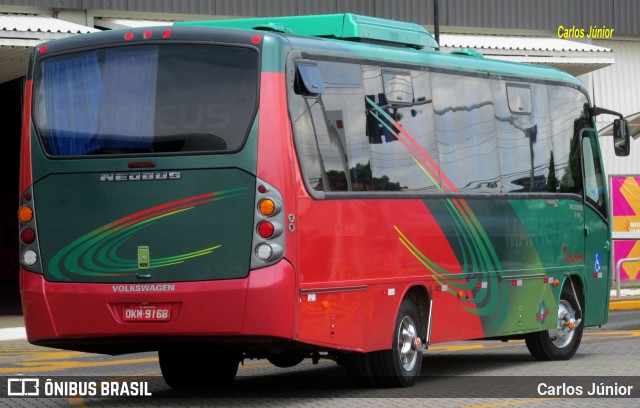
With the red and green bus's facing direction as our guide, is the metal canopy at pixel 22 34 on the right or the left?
on its left

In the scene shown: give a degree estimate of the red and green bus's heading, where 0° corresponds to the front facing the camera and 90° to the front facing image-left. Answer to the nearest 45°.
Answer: approximately 225°

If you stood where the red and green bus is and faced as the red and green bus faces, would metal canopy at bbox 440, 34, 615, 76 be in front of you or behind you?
in front
